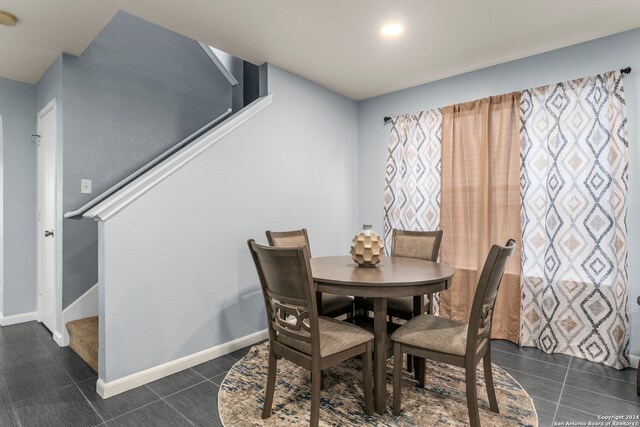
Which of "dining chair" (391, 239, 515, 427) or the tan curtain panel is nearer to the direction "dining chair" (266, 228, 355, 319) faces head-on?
the dining chair

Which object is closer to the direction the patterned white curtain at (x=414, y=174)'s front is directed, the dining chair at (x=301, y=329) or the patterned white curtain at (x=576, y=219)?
the dining chair

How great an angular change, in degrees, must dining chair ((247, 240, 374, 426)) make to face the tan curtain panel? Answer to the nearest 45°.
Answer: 0° — it already faces it

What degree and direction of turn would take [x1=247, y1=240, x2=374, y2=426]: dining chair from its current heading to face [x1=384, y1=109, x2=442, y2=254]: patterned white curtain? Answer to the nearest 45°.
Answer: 0° — it already faces it

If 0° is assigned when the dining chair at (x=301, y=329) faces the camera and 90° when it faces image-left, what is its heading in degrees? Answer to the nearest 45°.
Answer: approximately 225°

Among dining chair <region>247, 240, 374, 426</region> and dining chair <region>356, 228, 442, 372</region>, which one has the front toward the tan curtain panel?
dining chair <region>247, 240, 374, 426</region>

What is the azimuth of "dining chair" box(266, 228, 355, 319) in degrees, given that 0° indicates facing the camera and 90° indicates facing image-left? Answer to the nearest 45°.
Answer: approximately 315°

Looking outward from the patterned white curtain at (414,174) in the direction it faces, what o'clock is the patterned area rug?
The patterned area rug is roughly at 11 o'clock from the patterned white curtain.

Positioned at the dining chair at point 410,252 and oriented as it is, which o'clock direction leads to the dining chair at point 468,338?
the dining chair at point 468,338 is roughly at 10 o'clock from the dining chair at point 410,252.

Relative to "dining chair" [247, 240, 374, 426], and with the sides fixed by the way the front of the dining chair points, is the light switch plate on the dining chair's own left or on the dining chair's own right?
on the dining chair's own left

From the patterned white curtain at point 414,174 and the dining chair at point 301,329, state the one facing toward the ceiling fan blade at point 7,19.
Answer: the patterned white curtain
